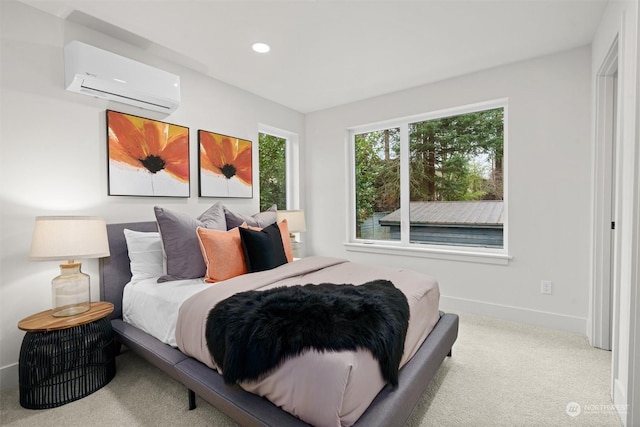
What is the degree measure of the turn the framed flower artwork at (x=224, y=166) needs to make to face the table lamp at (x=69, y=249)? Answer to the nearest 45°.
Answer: approximately 90° to its right

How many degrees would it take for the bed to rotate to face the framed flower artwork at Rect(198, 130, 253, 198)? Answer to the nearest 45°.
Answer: approximately 135° to its left

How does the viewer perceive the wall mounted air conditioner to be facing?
facing the viewer and to the right of the viewer

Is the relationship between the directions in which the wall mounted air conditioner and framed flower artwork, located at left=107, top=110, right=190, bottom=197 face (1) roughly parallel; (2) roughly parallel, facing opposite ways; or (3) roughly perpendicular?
roughly parallel

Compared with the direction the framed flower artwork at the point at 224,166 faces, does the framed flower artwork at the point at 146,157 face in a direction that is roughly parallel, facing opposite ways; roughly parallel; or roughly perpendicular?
roughly parallel

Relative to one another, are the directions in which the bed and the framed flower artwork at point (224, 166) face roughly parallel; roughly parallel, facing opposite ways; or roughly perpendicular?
roughly parallel

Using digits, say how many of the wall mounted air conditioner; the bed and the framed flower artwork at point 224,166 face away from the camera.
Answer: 0

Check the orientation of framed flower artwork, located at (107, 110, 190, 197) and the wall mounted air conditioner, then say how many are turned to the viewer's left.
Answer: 0

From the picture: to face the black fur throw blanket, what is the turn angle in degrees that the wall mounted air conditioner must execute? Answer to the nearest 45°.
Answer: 0° — it already faces it

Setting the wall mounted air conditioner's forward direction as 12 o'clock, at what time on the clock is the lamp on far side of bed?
The lamp on far side of bed is roughly at 10 o'clock from the wall mounted air conditioner.

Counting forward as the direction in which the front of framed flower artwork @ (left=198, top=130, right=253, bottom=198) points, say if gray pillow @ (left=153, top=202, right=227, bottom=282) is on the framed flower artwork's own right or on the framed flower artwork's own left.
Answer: on the framed flower artwork's own right
